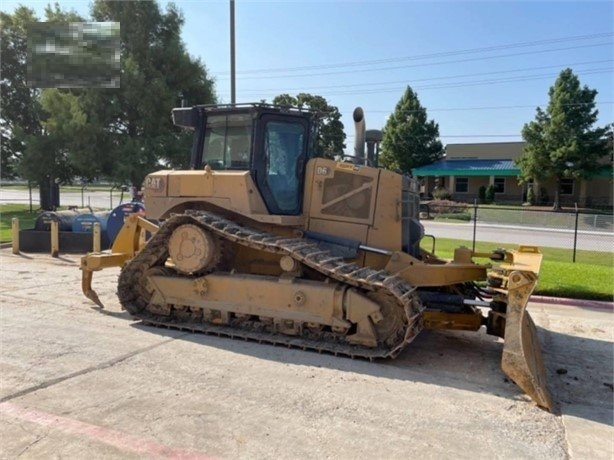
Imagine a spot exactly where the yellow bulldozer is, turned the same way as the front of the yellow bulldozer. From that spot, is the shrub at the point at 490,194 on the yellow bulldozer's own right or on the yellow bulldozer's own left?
on the yellow bulldozer's own left

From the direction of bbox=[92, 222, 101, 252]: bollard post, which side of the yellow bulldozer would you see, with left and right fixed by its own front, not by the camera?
back

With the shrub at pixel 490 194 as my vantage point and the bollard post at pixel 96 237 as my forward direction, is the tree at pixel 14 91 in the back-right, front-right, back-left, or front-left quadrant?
front-right

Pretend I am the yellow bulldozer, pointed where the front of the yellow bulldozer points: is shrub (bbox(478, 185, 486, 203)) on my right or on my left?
on my left

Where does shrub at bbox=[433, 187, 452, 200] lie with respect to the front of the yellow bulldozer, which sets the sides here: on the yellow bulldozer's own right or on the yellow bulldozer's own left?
on the yellow bulldozer's own left

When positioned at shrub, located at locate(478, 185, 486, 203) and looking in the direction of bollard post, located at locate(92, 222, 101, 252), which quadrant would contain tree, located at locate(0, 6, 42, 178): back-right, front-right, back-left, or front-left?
front-right

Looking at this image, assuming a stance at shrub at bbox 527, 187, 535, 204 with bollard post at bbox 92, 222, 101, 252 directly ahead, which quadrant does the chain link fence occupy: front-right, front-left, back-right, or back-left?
front-left

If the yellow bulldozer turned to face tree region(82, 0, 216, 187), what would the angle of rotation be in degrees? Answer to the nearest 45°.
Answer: approximately 180°

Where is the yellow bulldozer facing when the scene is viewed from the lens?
facing the viewer and to the right of the viewer

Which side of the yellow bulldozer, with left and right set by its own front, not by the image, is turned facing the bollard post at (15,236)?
back

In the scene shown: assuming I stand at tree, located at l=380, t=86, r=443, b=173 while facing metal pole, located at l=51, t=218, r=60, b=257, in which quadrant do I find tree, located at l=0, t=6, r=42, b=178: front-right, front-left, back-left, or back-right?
front-right

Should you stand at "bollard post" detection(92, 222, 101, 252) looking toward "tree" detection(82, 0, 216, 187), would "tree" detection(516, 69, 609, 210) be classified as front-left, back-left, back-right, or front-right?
front-right

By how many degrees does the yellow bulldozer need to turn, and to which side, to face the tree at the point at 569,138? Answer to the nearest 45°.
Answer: approximately 90° to its left

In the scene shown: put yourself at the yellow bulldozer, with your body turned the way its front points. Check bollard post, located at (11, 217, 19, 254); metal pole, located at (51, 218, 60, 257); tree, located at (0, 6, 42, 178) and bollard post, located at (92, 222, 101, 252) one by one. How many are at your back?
4

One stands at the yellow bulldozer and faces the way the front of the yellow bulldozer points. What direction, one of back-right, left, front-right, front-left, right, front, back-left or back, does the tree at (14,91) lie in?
back

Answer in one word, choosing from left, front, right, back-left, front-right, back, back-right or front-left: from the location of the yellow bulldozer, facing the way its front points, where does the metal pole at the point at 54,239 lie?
back
